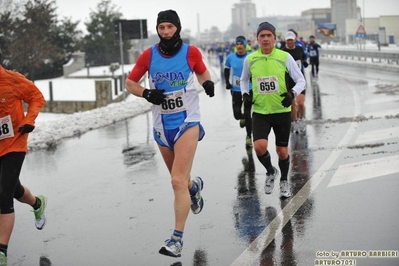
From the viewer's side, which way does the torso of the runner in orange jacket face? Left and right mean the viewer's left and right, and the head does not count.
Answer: facing the viewer and to the left of the viewer
